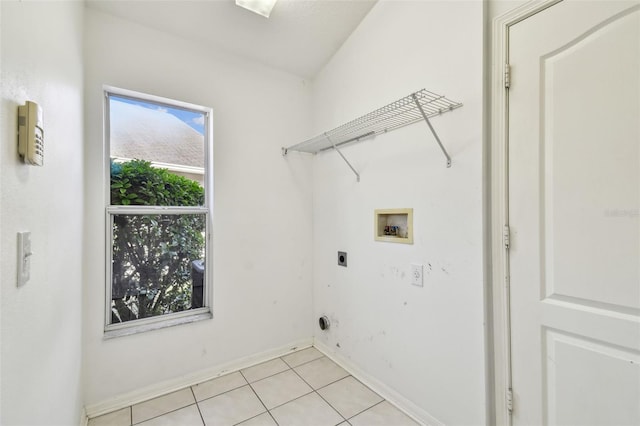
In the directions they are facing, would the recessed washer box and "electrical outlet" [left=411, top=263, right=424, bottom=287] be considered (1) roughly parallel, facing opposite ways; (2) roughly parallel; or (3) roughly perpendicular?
roughly parallel

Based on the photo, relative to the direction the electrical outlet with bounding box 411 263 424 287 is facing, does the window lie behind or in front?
in front

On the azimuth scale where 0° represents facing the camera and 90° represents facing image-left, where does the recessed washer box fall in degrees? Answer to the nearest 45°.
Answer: approximately 45°

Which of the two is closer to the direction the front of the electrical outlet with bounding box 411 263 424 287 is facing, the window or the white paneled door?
the window

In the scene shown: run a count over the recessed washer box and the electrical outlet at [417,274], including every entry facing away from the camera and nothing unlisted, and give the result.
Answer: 0

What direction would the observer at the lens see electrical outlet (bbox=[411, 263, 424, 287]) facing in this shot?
facing the viewer and to the left of the viewer

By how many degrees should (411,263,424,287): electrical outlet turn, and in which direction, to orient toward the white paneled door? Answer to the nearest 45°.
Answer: approximately 90° to its left

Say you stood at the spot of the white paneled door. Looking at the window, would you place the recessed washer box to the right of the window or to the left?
right

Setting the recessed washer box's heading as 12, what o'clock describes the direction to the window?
The window is roughly at 1 o'clock from the recessed washer box.

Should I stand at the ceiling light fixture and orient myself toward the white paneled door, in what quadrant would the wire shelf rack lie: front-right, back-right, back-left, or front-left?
front-left
